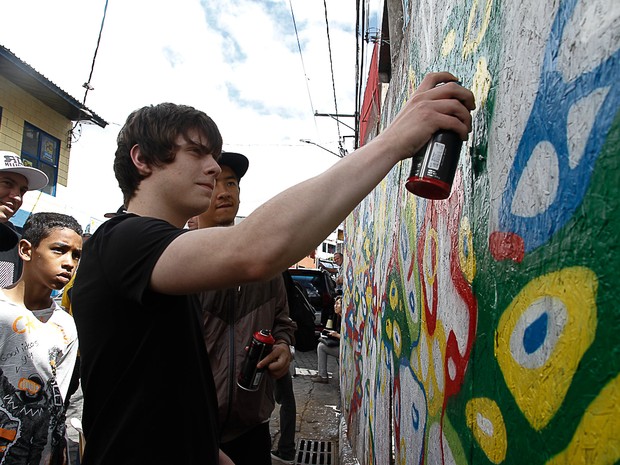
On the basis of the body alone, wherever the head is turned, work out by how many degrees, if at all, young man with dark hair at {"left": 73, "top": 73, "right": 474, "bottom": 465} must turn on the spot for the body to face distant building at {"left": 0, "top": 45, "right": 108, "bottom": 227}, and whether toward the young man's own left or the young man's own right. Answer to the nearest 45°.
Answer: approximately 135° to the young man's own left

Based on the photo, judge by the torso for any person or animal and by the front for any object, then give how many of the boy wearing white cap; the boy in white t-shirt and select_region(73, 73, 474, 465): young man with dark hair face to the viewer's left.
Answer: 0

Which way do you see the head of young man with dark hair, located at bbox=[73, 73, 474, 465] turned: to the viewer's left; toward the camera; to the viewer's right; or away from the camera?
to the viewer's right

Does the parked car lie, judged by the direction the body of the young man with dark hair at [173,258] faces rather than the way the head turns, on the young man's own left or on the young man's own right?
on the young man's own left

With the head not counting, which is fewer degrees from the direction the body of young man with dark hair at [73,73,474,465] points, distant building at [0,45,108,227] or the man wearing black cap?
the man wearing black cap

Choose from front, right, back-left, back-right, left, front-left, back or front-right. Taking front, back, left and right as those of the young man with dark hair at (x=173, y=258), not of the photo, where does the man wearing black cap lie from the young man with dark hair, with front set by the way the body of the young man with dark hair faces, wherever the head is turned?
left

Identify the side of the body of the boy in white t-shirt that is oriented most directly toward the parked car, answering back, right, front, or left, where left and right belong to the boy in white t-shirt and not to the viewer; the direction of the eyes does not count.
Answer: left

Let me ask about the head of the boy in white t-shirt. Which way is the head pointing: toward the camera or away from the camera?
toward the camera

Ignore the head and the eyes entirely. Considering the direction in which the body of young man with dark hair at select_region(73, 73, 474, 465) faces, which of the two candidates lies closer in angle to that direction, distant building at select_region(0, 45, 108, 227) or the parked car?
the parked car

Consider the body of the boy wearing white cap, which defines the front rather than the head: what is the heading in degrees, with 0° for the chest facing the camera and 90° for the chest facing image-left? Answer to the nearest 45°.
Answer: approximately 315°

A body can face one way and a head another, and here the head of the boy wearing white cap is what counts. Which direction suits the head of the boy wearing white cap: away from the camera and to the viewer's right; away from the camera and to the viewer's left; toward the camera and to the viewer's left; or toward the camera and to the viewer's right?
toward the camera and to the viewer's right

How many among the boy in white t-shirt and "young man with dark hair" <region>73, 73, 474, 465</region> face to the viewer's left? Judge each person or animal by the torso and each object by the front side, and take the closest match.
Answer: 0

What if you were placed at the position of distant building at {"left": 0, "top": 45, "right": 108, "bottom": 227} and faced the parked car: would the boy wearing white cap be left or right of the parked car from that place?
right

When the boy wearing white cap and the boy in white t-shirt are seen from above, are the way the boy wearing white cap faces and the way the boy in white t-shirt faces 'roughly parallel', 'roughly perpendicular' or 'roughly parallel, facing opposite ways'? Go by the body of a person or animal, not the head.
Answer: roughly parallel

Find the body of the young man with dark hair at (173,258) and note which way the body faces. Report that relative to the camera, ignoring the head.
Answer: to the viewer's right

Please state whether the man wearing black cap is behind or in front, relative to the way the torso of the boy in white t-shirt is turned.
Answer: in front
